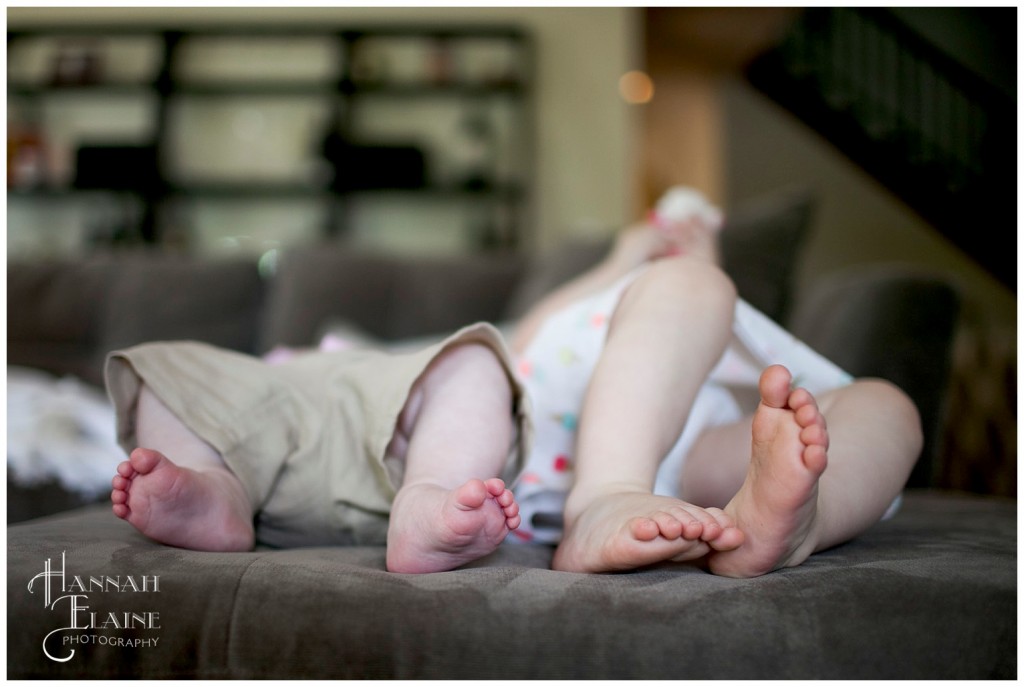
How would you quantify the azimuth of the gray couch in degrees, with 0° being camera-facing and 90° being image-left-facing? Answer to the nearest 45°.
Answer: approximately 0°

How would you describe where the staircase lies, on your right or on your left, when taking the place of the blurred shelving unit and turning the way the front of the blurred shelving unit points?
on your left

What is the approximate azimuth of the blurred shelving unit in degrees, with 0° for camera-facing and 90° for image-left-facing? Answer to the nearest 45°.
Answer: approximately 0°
